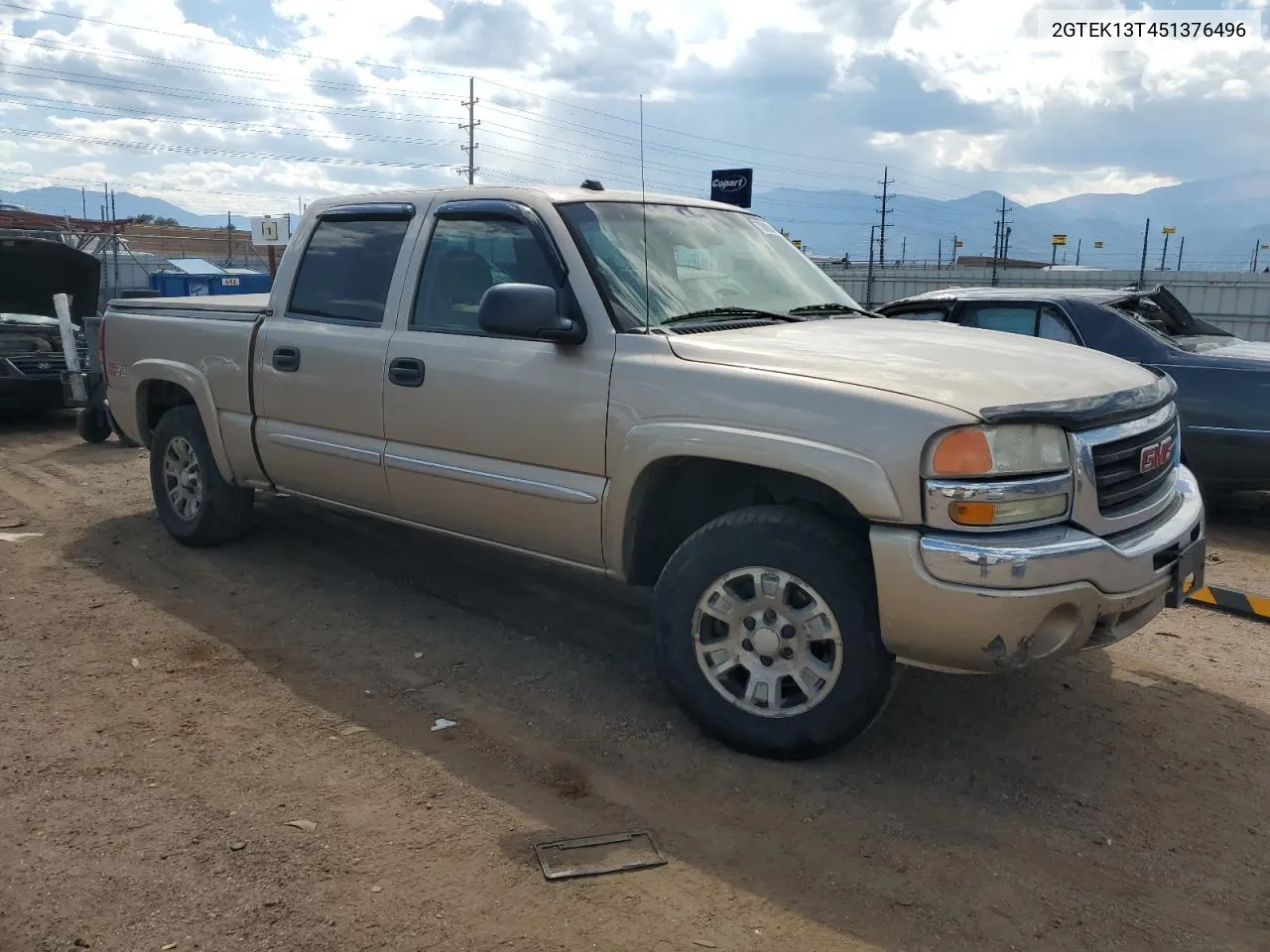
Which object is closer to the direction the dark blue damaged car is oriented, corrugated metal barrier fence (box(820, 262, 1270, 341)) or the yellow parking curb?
the corrugated metal barrier fence

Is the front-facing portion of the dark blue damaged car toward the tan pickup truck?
no

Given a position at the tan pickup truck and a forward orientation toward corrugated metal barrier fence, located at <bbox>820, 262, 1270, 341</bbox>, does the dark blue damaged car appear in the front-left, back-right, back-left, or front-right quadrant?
front-right

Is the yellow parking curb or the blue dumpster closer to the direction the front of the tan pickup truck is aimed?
the yellow parking curb

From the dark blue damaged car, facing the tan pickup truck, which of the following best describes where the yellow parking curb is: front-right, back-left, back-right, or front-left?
front-left

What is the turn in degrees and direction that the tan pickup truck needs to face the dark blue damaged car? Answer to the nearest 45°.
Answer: approximately 90° to its left

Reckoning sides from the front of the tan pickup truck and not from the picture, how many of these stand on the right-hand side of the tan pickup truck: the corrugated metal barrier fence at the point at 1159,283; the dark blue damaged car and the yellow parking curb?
0

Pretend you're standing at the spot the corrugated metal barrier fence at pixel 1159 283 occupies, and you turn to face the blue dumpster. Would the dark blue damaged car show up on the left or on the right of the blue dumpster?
left

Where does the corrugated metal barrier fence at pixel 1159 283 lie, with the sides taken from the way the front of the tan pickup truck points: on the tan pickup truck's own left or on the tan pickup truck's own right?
on the tan pickup truck's own left

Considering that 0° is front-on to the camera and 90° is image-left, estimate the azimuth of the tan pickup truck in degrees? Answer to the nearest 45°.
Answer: approximately 315°
